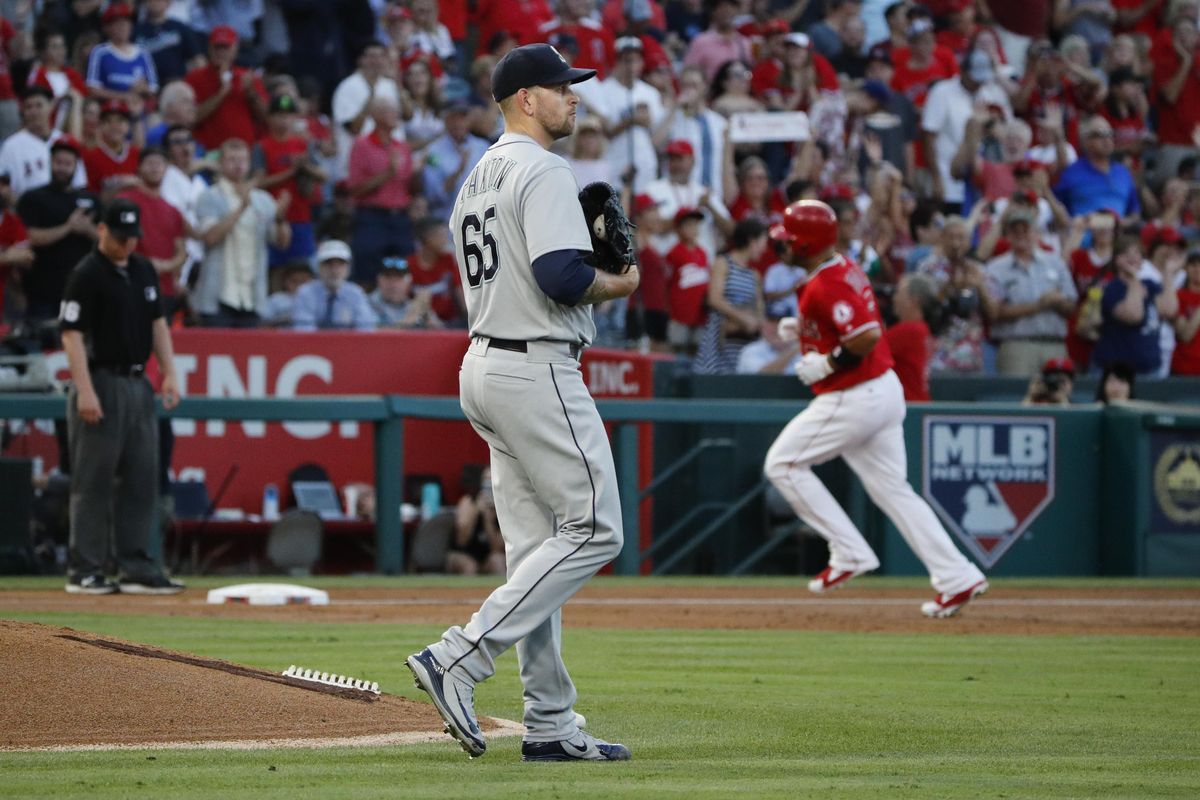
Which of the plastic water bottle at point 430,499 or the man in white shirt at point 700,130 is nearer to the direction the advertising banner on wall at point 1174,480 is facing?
the plastic water bottle

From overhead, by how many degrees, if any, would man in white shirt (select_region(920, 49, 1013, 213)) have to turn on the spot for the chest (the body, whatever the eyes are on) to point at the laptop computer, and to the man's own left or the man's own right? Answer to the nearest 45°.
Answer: approximately 90° to the man's own right

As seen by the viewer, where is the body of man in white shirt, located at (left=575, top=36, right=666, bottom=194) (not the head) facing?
toward the camera

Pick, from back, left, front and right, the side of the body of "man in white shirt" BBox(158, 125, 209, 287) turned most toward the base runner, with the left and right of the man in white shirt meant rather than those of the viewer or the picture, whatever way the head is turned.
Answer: front

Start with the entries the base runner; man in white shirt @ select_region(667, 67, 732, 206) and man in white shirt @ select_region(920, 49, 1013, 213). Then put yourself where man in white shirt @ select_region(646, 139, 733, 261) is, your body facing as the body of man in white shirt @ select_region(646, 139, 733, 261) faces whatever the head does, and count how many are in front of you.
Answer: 1

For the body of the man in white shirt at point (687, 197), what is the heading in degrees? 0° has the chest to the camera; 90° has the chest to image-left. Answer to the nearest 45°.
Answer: approximately 0°

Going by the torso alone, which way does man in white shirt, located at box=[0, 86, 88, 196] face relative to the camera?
toward the camera

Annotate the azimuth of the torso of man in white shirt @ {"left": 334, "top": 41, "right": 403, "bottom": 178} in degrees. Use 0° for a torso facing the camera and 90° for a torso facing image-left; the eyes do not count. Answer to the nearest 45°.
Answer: approximately 315°

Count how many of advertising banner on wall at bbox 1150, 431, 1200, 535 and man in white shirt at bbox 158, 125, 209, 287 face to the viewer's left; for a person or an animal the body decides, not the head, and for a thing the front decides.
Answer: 0

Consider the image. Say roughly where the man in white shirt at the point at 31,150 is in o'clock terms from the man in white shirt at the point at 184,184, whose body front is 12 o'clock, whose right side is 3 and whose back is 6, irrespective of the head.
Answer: the man in white shirt at the point at 31,150 is roughly at 4 o'clock from the man in white shirt at the point at 184,184.

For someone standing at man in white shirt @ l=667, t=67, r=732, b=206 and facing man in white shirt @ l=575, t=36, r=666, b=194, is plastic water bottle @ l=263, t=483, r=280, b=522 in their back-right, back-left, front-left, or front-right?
front-left

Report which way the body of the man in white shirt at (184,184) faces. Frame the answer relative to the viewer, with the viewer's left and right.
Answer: facing the viewer and to the right of the viewer

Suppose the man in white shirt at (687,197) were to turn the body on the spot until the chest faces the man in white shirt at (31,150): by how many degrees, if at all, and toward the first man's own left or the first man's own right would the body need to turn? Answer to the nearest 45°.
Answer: approximately 45° to the first man's own right
